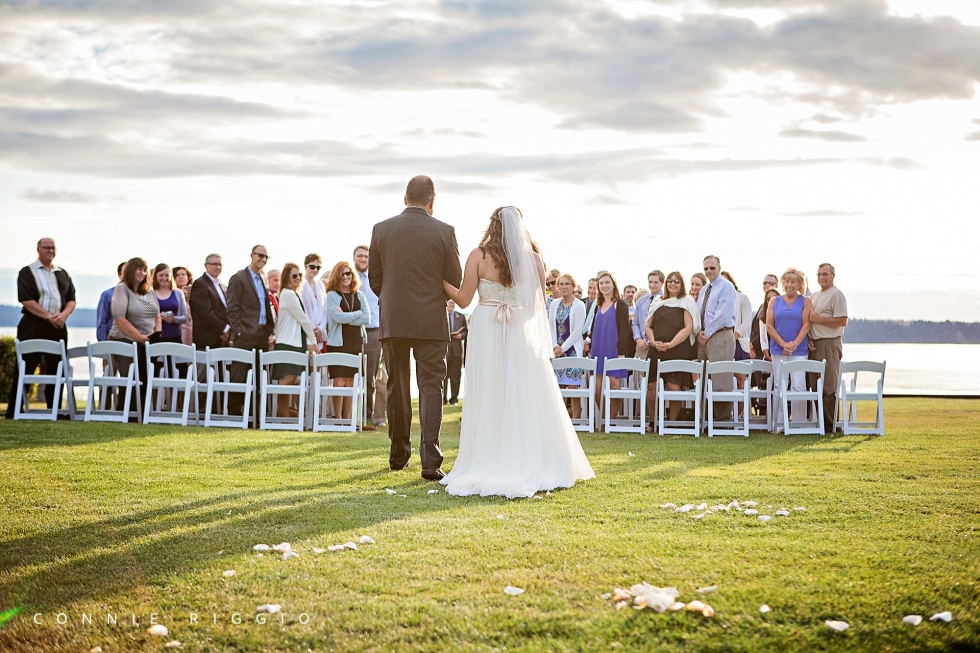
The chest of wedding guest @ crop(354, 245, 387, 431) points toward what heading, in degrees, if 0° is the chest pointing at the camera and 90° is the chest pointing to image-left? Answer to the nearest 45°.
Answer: approximately 0°

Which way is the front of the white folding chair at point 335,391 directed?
away from the camera

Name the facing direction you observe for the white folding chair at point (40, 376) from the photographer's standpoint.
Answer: facing away from the viewer

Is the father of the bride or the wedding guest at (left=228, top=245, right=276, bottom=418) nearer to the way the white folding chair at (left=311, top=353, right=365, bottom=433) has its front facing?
the wedding guest

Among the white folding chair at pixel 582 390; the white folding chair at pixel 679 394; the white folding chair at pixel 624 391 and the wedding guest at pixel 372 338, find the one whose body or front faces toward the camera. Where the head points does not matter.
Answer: the wedding guest

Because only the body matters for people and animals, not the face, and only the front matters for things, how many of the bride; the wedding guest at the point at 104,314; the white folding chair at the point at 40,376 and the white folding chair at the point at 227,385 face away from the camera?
3

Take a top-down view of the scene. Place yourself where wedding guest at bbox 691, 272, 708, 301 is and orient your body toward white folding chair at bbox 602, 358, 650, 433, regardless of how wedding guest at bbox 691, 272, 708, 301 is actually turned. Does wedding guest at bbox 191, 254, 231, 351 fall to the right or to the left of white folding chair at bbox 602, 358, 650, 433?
right

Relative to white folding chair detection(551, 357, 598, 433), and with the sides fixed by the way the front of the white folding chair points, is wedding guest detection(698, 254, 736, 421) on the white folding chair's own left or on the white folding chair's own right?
on the white folding chair's own right

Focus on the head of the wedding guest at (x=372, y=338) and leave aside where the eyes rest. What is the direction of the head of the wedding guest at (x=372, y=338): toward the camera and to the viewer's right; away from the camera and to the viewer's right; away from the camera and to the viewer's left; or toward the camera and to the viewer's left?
toward the camera and to the viewer's right

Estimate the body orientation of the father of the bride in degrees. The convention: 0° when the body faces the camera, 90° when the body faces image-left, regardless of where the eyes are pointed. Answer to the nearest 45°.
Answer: approximately 180°

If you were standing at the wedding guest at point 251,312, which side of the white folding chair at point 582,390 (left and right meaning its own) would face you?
left

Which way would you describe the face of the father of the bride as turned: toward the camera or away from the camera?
away from the camera

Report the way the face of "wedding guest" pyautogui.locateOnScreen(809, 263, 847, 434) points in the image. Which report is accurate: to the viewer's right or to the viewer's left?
to the viewer's left

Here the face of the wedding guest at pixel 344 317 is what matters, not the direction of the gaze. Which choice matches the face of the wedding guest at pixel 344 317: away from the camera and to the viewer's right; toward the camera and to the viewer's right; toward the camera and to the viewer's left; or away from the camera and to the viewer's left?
toward the camera and to the viewer's right

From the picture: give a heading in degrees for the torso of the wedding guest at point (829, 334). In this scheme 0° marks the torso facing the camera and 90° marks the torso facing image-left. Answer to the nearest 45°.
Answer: approximately 45°

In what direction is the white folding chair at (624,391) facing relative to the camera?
away from the camera

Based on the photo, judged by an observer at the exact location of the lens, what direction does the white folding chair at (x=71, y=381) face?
facing away from the viewer

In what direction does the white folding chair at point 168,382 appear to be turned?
away from the camera

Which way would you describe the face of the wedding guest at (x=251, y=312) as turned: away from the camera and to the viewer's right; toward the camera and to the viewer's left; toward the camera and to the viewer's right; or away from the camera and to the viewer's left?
toward the camera and to the viewer's right
